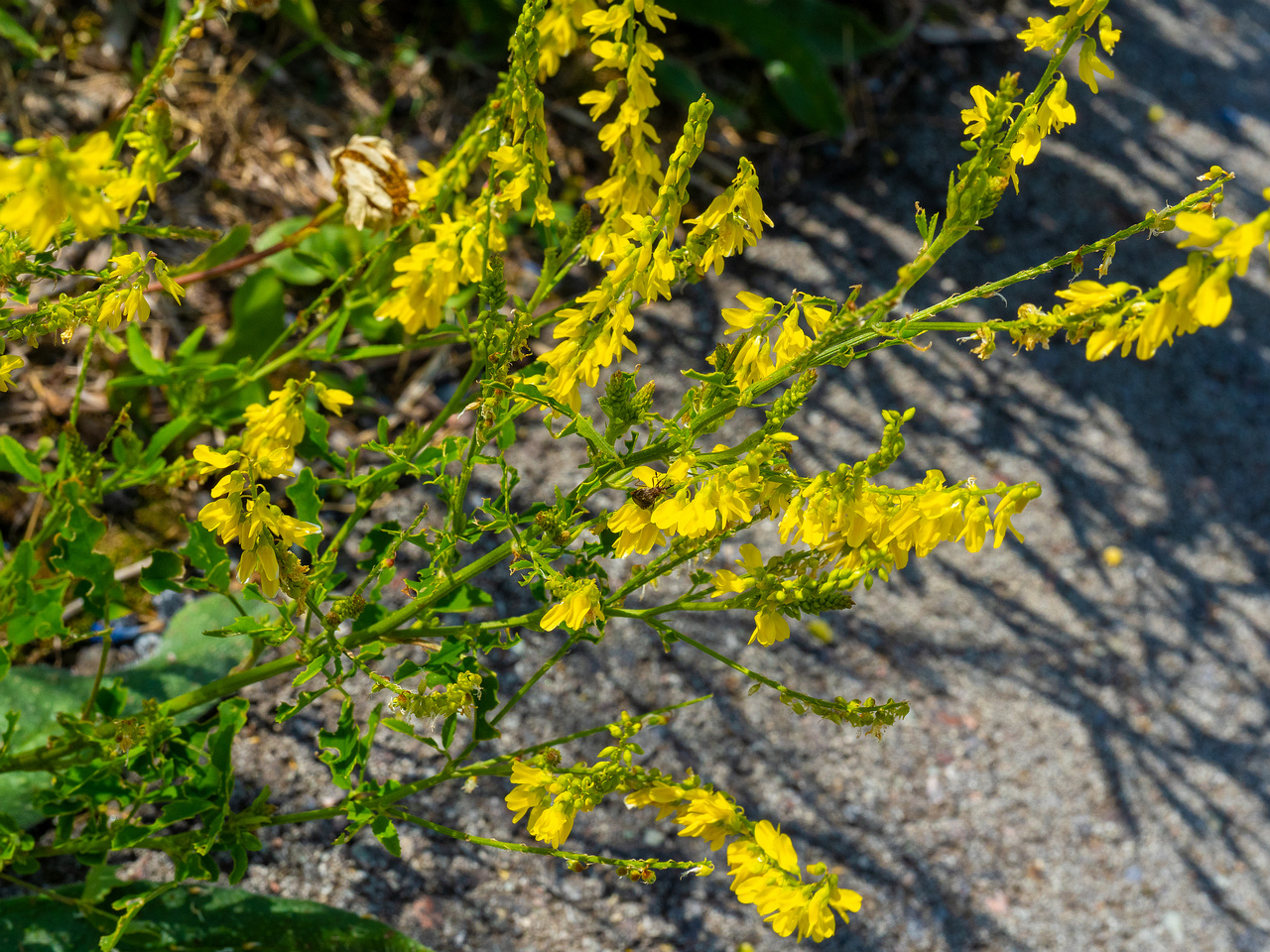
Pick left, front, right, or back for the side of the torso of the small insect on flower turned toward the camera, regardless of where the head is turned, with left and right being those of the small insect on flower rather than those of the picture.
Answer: right
